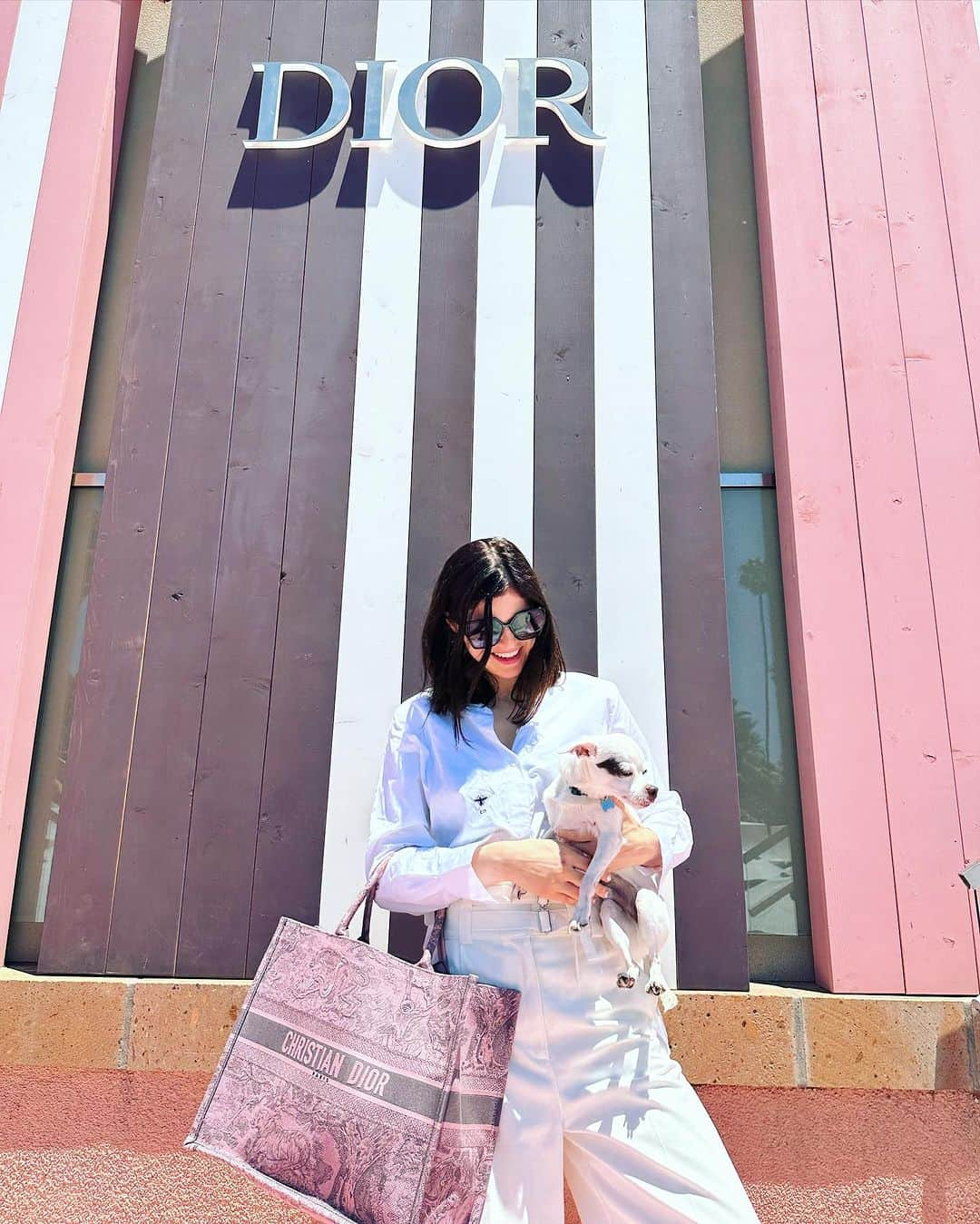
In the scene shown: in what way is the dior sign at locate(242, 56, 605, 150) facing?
toward the camera

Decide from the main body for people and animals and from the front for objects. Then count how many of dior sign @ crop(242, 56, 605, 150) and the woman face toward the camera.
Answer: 2

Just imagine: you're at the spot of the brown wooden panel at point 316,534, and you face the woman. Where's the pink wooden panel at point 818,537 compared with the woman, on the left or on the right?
left

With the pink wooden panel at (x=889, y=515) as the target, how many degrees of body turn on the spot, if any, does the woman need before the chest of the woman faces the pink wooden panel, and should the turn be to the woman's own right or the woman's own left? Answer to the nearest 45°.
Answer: approximately 135° to the woman's own left

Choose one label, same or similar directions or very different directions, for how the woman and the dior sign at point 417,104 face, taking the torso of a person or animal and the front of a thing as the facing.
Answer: same or similar directions

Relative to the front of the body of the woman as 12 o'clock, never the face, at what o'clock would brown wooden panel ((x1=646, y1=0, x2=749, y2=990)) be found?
The brown wooden panel is roughly at 7 o'clock from the woman.

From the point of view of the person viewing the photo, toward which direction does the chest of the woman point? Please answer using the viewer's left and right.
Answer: facing the viewer

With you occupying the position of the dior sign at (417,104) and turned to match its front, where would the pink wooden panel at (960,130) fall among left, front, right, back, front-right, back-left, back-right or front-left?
left
